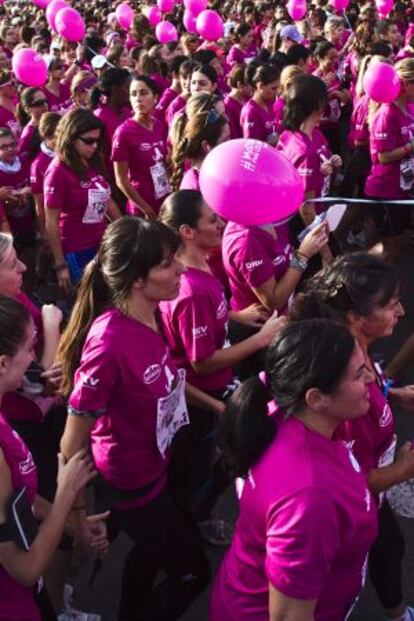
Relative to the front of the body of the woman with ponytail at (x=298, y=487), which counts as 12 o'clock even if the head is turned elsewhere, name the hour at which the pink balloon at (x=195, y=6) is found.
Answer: The pink balloon is roughly at 9 o'clock from the woman with ponytail.

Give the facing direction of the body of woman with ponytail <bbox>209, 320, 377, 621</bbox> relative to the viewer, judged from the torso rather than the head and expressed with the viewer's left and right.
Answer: facing to the right of the viewer

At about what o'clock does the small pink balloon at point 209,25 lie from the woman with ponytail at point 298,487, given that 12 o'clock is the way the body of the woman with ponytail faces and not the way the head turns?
The small pink balloon is roughly at 9 o'clock from the woman with ponytail.

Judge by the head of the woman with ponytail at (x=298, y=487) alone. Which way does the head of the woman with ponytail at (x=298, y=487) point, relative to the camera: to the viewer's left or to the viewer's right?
to the viewer's right

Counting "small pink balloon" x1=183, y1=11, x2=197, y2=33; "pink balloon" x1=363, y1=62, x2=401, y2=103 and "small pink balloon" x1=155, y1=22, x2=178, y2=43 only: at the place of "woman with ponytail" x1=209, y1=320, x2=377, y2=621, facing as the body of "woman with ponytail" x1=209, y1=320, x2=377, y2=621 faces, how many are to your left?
3
